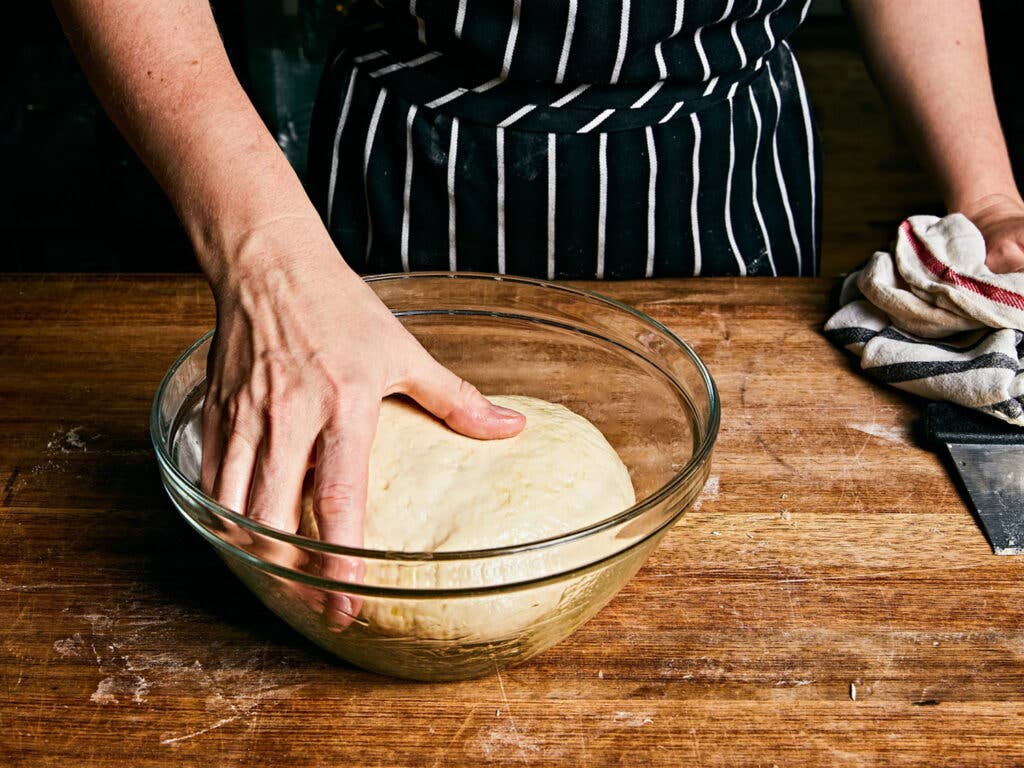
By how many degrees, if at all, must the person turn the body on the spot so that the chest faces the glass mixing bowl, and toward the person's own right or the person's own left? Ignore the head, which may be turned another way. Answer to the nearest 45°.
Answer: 0° — they already face it

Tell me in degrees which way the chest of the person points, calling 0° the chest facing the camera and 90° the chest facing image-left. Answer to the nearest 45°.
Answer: approximately 0°
